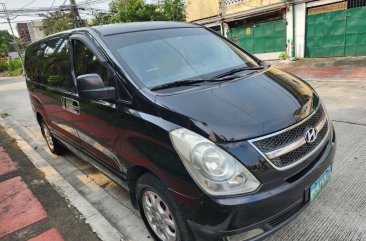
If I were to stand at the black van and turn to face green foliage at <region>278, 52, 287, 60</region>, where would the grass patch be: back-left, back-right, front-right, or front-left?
front-left

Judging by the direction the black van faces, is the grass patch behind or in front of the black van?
behind

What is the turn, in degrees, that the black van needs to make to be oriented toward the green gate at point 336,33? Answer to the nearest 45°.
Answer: approximately 90° to its left

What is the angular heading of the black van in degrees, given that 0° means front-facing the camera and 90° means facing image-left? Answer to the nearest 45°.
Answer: approximately 315°

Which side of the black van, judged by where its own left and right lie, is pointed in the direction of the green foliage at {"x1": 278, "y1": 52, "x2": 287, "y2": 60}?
left

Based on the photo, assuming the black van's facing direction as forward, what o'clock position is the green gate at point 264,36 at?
The green gate is roughly at 8 o'clock from the black van.
